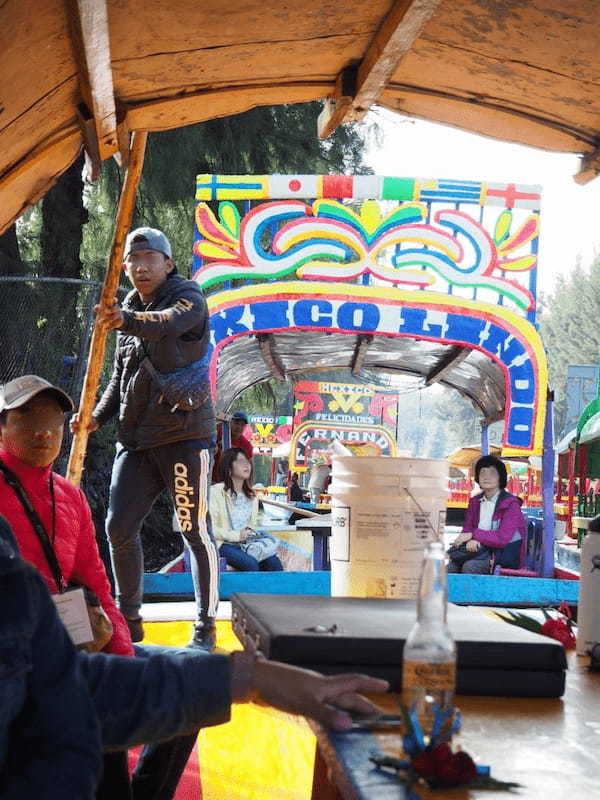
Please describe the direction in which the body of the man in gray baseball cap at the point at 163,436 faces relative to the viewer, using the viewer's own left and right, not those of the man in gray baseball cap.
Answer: facing the viewer and to the left of the viewer

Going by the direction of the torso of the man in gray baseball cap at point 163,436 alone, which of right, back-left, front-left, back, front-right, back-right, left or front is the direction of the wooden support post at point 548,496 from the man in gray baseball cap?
back

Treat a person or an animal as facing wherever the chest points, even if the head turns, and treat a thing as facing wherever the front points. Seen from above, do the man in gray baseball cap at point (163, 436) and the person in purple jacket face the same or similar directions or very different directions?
same or similar directions

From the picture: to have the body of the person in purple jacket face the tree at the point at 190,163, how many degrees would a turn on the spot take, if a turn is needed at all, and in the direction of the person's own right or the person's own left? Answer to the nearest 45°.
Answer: approximately 90° to the person's own right

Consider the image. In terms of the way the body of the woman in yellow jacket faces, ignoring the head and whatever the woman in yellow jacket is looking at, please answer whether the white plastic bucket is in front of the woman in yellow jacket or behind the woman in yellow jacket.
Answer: in front

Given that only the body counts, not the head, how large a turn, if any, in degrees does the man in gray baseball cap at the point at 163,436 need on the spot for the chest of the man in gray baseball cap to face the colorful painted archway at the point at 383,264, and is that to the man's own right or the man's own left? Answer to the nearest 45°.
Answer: approximately 180°

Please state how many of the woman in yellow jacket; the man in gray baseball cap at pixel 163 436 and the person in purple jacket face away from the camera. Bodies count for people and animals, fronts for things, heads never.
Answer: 0

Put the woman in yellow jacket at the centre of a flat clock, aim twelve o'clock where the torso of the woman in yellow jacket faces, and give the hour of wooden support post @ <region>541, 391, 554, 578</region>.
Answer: The wooden support post is roughly at 10 o'clock from the woman in yellow jacket.

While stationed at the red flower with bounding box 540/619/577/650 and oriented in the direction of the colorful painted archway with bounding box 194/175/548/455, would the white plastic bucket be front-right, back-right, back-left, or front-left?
front-left

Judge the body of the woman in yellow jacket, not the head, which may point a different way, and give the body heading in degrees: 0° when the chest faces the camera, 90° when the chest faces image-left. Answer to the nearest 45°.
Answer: approximately 315°

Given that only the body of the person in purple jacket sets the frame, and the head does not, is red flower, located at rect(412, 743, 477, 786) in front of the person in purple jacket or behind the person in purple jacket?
in front

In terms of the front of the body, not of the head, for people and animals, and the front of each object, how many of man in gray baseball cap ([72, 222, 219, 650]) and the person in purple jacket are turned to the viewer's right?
0

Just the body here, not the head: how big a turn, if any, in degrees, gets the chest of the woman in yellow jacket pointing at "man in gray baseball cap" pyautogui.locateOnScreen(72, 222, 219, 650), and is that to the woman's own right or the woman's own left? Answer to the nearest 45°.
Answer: approximately 45° to the woman's own right

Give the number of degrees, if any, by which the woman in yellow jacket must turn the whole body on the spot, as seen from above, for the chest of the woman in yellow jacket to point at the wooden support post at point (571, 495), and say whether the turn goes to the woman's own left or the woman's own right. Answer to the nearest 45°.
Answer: approximately 90° to the woman's own left
